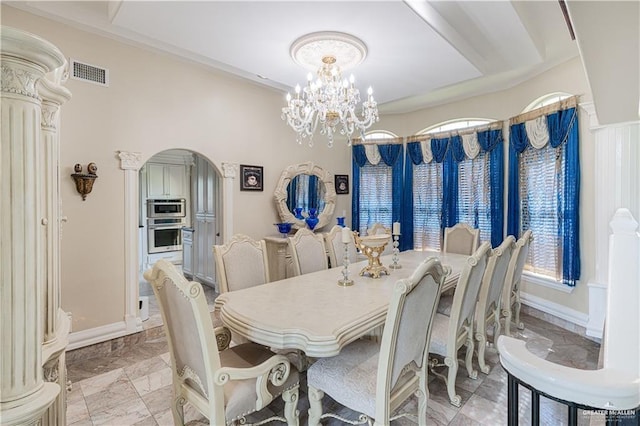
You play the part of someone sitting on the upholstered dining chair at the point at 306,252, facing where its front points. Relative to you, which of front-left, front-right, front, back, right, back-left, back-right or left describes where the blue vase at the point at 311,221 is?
back-left

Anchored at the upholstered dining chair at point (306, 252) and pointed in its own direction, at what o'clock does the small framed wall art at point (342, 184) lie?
The small framed wall art is roughly at 8 o'clock from the upholstered dining chair.

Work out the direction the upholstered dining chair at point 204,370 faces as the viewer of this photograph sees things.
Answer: facing away from the viewer and to the right of the viewer

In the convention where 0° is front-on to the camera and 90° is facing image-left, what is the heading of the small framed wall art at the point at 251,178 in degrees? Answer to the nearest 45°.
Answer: approximately 315°

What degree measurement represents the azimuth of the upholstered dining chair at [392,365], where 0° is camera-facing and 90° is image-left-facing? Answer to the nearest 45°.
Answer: approximately 135°

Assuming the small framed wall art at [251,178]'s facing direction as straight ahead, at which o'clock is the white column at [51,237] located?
The white column is roughly at 2 o'clock from the small framed wall art.

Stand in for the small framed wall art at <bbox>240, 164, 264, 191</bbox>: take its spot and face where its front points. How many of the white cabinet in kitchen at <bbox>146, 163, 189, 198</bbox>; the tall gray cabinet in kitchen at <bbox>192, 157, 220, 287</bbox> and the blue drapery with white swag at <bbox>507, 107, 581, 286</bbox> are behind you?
2

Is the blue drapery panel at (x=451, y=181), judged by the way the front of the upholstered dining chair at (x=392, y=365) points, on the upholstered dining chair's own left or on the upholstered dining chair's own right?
on the upholstered dining chair's own right

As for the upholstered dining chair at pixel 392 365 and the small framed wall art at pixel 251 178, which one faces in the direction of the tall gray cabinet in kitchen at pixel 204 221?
the upholstered dining chair
